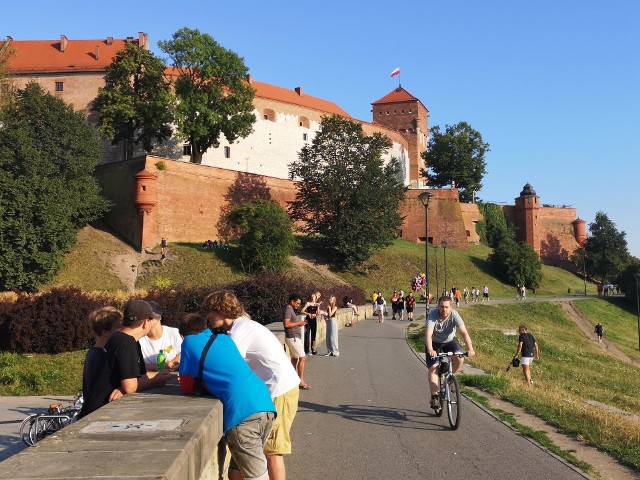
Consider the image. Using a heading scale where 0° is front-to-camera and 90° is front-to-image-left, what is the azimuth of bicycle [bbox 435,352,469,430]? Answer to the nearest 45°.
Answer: approximately 0°

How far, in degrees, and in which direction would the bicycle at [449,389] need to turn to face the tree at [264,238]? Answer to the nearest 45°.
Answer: approximately 180°

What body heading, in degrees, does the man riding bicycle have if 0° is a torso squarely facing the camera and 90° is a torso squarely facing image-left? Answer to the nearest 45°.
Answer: approximately 0°

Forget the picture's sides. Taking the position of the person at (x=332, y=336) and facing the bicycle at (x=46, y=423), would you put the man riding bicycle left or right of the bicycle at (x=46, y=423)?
left

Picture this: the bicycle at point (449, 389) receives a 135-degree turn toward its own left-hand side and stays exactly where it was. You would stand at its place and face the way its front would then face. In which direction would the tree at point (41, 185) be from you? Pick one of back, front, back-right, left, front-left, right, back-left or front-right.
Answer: left

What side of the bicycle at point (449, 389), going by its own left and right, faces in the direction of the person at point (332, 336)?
back

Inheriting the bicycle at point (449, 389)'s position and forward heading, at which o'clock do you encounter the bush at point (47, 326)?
The bush is roughly at 4 o'clock from the bicycle.

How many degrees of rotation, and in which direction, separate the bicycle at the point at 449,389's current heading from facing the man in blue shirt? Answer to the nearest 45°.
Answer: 0° — it already faces them

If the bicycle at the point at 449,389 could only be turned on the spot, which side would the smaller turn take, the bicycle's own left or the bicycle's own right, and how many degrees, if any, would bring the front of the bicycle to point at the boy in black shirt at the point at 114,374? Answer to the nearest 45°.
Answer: approximately 45° to the bicycle's own right

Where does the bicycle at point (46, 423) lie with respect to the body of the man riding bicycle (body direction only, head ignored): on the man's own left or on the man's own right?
on the man's own right

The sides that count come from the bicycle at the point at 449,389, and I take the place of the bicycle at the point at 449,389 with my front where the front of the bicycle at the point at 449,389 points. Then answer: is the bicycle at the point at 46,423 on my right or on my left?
on my right
